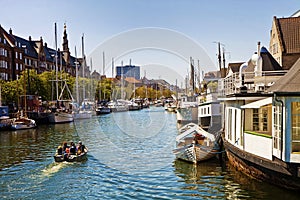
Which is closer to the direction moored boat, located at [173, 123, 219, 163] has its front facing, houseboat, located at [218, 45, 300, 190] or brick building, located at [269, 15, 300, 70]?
the houseboat

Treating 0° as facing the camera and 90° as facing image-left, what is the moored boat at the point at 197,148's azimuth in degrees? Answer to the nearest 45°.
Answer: approximately 0°

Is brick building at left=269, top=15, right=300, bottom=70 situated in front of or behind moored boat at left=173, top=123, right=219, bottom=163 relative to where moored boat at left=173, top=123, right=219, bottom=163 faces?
behind

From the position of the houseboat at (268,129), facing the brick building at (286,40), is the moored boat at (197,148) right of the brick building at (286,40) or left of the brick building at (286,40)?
left
